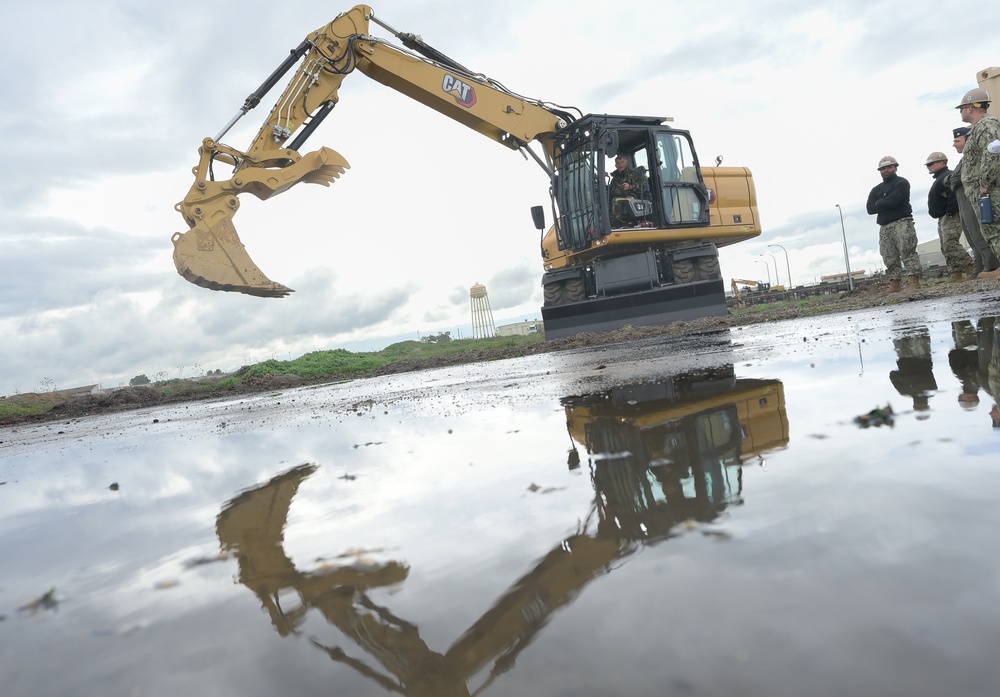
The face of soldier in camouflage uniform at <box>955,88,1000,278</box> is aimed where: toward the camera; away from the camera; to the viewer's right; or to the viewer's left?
to the viewer's left

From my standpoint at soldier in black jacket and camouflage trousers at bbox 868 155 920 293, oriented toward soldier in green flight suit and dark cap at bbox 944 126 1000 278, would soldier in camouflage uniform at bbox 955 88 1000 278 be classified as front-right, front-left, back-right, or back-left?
front-right

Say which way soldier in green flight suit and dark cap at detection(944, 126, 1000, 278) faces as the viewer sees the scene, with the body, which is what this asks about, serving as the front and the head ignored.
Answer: to the viewer's left

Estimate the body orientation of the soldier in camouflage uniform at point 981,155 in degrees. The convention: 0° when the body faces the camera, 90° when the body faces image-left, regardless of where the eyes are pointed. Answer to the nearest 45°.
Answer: approximately 90°

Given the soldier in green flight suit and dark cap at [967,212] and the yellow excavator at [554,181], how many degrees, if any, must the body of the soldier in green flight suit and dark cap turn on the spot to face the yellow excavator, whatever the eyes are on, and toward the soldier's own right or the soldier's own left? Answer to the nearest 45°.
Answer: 0° — they already face it

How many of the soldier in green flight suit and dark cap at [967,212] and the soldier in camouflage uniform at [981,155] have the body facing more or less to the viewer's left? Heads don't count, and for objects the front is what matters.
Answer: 2

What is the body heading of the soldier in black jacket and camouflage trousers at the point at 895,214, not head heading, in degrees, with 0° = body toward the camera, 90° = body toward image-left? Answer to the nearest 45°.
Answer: approximately 45°

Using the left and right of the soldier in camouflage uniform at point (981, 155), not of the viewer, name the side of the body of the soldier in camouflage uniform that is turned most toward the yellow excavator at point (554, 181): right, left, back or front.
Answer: front

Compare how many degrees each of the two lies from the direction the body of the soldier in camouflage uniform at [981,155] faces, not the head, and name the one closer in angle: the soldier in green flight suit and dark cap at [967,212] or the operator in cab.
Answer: the operator in cab

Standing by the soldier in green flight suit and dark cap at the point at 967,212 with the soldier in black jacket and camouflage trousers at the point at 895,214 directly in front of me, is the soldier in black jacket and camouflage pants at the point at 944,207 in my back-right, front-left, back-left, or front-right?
front-right

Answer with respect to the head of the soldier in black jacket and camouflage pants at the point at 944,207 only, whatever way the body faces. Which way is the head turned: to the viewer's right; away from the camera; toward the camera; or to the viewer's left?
to the viewer's left
